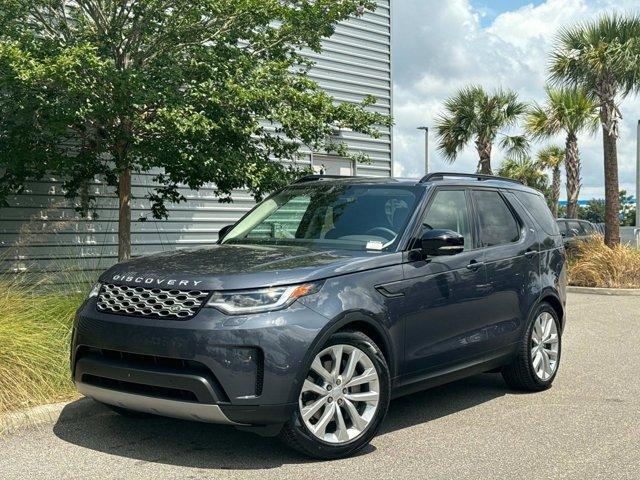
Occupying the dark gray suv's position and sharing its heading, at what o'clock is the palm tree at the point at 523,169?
The palm tree is roughly at 5 o'clock from the dark gray suv.

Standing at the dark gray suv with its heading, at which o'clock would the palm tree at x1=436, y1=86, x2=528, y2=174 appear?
The palm tree is roughly at 5 o'clock from the dark gray suv.

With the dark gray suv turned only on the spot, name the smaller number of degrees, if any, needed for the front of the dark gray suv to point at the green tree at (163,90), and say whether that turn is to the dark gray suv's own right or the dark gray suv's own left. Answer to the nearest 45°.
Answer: approximately 90° to the dark gray suv's own right

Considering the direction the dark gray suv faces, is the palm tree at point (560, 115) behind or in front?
behind

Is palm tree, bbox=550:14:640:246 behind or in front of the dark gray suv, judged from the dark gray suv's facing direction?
behind

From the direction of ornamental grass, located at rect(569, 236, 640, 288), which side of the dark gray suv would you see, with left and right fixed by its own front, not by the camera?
back

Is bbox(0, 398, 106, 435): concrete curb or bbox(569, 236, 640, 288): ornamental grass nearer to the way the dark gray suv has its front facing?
the concrete curb

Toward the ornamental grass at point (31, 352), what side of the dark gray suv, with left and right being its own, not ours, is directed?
right

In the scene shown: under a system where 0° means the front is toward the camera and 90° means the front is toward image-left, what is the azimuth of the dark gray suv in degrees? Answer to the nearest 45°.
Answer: approximately 45°

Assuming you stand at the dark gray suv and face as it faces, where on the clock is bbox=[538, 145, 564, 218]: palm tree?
The palm tree is roughly at 5 o'clock from the dark gray suv.

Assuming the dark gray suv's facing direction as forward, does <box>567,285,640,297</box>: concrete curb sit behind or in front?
behind
